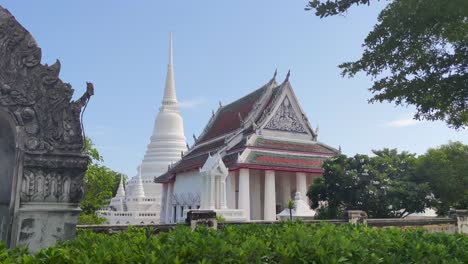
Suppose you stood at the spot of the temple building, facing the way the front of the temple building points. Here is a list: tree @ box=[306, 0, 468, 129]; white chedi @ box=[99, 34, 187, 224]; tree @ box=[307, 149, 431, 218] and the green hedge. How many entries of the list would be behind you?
1

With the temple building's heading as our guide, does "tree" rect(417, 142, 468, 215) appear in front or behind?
in front

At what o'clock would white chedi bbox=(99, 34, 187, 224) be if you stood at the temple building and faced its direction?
The white chedi is roughly at 6 o'clock from the temple building.

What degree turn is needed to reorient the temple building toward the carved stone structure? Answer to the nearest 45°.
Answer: approximately 45° to its right

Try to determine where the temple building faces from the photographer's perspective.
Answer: facing the viewer and to the right of the viewer

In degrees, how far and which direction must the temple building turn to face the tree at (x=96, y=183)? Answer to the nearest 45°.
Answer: approximately 135° to its right

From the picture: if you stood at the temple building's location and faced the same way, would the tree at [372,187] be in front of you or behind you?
in front

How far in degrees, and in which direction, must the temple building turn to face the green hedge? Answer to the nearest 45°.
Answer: approximately 45° to its right

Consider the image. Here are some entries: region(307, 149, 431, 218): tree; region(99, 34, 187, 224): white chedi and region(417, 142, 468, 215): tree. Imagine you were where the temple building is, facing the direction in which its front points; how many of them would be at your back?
1

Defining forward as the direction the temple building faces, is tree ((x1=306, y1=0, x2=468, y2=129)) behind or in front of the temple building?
in front

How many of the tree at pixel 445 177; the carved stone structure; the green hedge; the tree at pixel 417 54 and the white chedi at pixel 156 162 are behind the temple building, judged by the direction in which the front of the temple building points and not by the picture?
1
